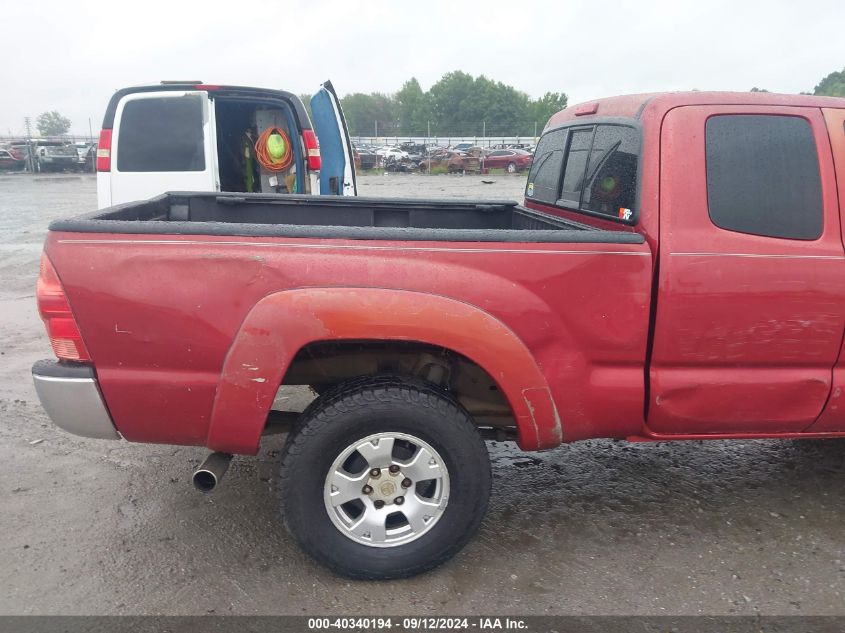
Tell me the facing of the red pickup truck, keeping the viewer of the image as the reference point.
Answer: facing to the right of the viewer

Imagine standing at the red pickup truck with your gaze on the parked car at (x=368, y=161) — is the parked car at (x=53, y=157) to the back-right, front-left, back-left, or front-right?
front-left

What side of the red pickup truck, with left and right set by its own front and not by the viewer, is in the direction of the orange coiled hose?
left

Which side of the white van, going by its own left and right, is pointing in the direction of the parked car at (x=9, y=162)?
front

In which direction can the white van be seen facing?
away from the camera

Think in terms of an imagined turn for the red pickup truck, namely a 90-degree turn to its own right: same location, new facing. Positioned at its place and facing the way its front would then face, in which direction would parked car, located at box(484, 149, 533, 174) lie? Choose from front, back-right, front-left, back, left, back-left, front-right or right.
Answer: back

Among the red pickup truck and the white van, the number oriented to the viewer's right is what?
1

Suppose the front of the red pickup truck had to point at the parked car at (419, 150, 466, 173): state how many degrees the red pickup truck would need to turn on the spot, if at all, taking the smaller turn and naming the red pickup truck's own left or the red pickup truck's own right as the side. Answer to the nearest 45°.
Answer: approximately 90° to the red pickup truck's own left

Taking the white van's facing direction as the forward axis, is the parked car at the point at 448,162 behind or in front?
in front

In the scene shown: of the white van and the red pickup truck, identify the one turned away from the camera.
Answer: the white van

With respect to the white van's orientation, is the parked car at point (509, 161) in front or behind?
in front

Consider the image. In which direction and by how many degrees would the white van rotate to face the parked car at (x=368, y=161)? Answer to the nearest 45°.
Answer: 0° — it already faces it

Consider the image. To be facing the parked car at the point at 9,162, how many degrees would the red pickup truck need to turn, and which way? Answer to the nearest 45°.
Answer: approximately 135° to its left

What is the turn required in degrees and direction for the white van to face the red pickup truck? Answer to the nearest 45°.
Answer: approximately 180°

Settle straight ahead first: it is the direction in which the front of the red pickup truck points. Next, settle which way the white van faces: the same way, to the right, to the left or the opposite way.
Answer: to the left
